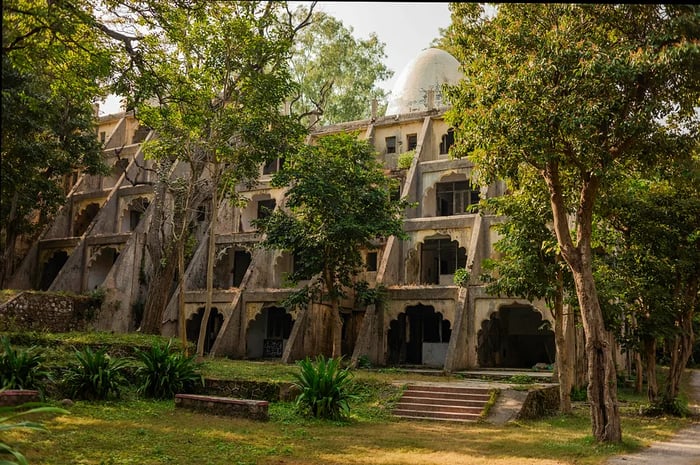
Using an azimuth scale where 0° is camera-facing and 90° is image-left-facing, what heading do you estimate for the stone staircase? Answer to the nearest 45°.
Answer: approximately 0°

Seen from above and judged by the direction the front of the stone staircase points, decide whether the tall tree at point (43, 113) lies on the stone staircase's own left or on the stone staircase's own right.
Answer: on the stone staircase's own right

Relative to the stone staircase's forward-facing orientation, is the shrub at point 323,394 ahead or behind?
ahead

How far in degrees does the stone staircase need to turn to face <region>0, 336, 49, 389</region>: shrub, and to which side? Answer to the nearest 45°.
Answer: approximately 45° to its right

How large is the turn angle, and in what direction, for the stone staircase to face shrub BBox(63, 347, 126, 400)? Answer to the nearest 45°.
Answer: approximately 45° to its right

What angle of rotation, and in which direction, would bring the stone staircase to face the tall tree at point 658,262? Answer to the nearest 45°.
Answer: approximately 90° to its left

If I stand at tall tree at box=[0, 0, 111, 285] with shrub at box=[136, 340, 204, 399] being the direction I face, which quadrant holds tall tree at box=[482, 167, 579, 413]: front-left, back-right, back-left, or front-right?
front-left

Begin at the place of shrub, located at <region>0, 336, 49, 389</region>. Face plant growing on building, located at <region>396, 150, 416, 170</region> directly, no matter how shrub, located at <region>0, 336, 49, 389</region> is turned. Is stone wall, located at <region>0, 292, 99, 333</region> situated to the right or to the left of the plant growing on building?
left

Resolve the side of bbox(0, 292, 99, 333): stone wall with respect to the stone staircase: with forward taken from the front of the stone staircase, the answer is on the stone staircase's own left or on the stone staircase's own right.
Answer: on the stone staircase's own right

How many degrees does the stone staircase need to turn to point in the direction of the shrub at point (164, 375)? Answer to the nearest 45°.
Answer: approximately 90° to its right

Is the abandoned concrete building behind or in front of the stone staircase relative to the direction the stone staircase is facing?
behind

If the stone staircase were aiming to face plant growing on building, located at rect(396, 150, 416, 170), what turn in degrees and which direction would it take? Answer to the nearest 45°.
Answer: approximately 180°
